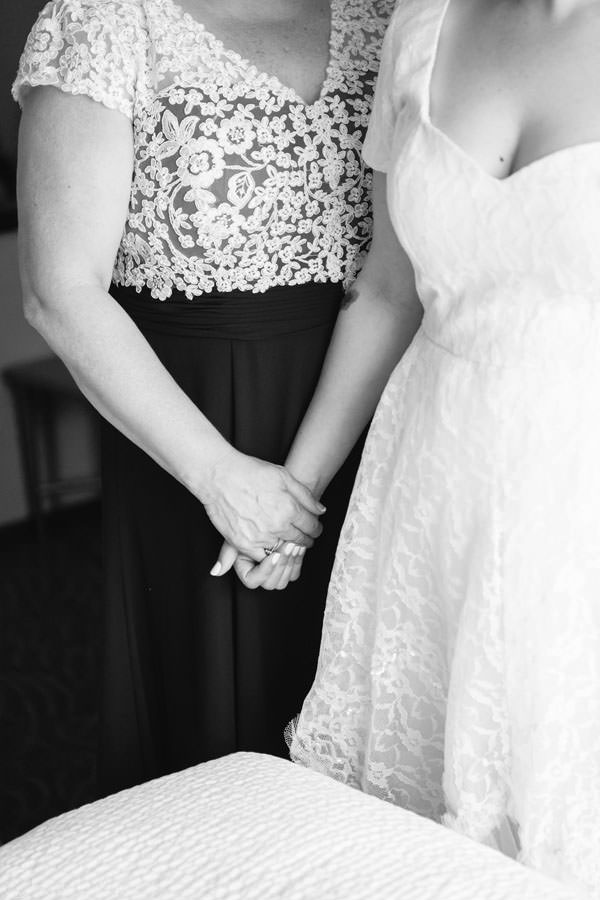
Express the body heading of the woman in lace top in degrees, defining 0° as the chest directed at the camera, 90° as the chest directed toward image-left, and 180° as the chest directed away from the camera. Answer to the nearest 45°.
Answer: approximately 315°
